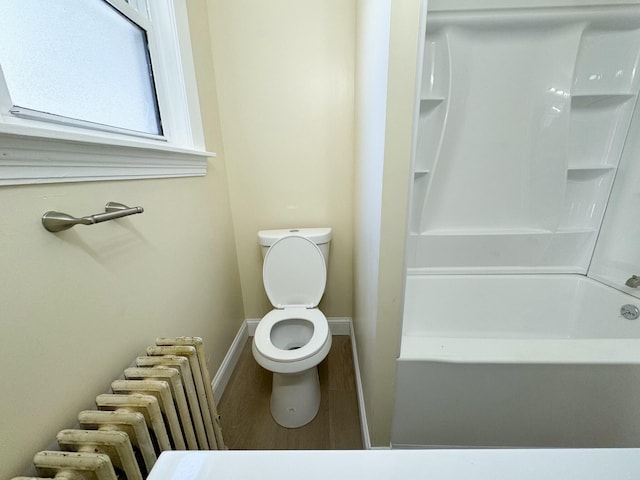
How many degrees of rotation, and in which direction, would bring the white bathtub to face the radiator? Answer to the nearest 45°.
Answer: approximately 45° to its right

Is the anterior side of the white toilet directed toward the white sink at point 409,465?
yes

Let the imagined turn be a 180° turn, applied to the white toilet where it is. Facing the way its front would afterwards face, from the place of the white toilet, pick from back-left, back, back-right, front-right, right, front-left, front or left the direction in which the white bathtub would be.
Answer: back-right

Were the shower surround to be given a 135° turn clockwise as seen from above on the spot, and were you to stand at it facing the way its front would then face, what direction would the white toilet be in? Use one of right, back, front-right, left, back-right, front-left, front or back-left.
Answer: left

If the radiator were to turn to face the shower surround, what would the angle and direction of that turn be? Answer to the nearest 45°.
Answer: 0° — it already faces it

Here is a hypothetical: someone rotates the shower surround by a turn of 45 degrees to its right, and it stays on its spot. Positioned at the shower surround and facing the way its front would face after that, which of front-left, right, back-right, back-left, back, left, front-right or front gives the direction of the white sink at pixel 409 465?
front-left

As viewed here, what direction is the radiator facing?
to the viewer's right

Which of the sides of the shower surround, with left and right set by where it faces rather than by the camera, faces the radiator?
front

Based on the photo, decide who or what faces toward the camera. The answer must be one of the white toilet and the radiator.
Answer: the white toilet

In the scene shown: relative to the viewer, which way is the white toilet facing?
toward the camera
